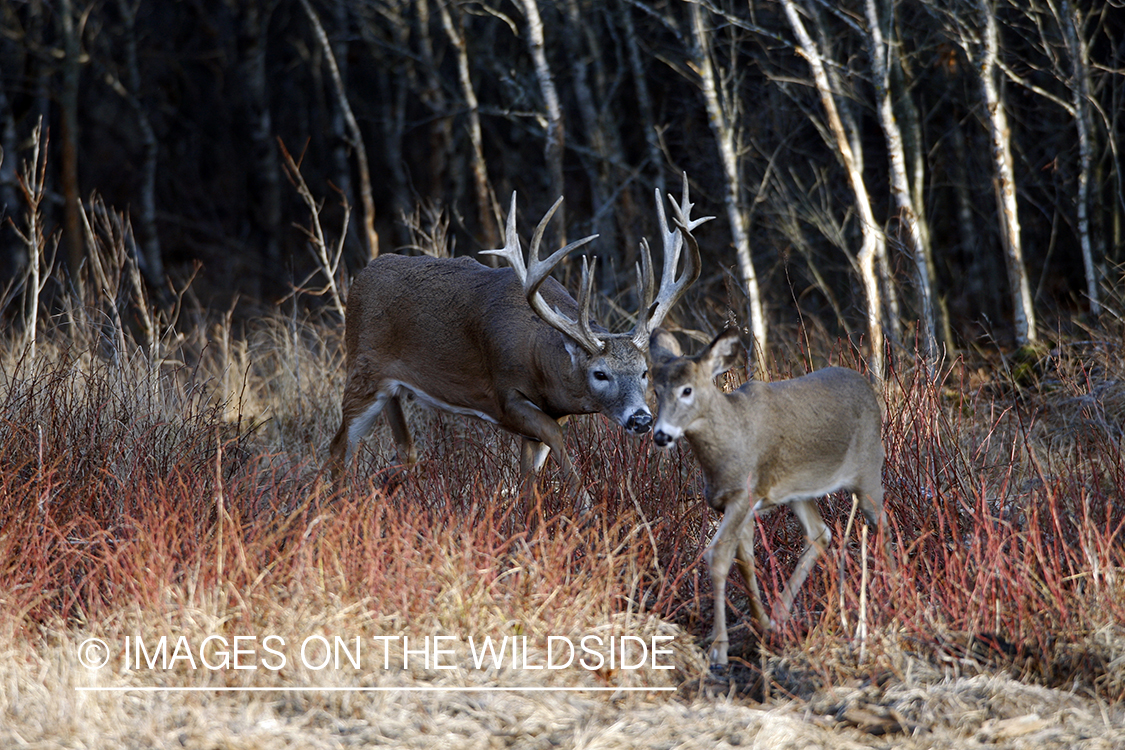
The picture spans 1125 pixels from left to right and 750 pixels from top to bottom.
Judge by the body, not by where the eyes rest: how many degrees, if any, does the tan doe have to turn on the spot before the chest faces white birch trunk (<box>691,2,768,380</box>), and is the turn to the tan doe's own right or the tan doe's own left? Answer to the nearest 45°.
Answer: approximately 135° to the tan doe's own right

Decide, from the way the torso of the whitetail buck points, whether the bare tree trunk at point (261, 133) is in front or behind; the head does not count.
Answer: behind

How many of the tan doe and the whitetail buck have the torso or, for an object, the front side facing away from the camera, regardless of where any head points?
0

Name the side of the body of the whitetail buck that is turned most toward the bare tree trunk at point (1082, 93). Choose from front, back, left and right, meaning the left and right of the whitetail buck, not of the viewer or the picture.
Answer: left

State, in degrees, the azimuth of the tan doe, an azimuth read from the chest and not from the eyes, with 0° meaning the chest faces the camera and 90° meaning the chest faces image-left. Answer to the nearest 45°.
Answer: approximately 45°

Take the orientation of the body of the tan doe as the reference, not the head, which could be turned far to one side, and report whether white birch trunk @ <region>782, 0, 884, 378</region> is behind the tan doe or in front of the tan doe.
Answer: behind

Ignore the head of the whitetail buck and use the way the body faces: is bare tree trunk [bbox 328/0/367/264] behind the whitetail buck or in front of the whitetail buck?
behind

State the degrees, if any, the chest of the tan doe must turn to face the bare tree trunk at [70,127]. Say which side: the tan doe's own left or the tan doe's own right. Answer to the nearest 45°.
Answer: approximately 90° to the tan doe's own right

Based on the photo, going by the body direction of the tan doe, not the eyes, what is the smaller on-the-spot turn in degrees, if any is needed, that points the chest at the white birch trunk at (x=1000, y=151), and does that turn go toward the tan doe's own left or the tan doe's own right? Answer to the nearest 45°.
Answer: approximately 135° to the tan doe's own right

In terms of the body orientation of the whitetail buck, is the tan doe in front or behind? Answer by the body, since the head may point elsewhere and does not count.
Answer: in front

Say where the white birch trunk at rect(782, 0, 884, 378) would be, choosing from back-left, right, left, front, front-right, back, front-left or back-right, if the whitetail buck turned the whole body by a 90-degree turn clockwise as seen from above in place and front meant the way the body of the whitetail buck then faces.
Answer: back

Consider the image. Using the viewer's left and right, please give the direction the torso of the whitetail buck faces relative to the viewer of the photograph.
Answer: facing the viewer and to the right of the viewer

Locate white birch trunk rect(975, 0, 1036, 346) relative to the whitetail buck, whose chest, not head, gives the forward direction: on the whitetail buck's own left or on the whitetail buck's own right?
on the whitetail buck's own left

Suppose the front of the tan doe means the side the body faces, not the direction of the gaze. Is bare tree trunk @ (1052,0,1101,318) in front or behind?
behind

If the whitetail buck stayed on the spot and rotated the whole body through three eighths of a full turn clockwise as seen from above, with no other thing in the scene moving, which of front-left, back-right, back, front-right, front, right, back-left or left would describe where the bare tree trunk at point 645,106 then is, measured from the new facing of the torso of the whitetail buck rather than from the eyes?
right
